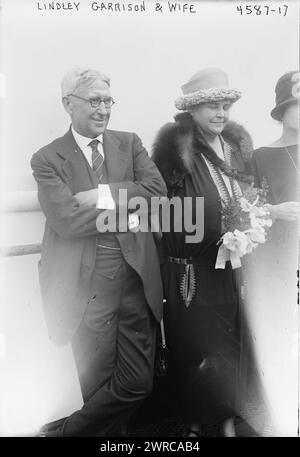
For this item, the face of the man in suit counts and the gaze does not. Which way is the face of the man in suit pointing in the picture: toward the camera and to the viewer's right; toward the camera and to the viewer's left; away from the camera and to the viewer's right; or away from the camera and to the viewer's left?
toward the camera and to the viewer's right

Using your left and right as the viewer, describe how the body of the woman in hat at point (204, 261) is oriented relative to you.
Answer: facing the viewer and to the right of the viewer
